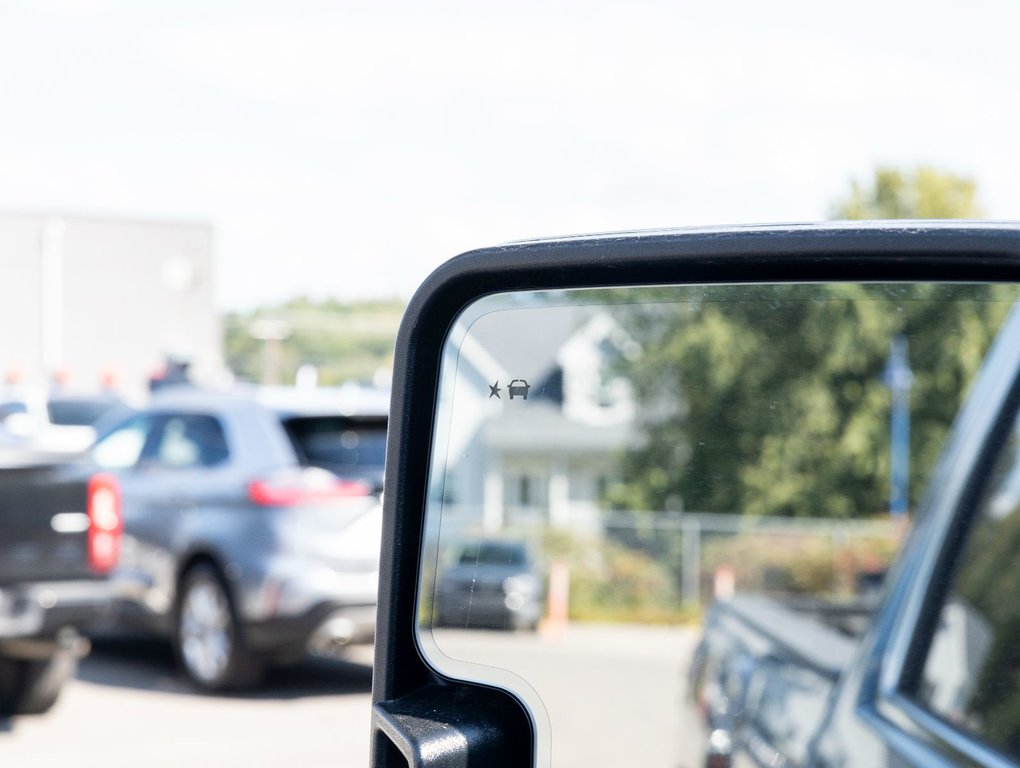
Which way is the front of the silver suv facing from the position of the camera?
facing away from the viewer and to the left of the viewer

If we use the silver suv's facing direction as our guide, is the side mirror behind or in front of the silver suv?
behind

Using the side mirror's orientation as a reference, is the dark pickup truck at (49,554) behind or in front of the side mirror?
behind

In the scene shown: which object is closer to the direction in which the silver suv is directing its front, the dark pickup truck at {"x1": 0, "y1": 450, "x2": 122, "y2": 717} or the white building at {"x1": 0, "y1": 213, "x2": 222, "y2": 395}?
the white building

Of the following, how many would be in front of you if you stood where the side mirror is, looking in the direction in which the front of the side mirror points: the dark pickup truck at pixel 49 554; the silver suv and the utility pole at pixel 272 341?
0

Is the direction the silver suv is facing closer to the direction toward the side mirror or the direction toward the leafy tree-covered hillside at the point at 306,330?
the leafy tree-covered hillside

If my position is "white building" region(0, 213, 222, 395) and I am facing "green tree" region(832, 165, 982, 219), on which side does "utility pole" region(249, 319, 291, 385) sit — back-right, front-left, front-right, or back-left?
front-left

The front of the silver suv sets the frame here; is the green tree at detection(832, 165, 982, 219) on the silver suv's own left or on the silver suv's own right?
on the silver suv's own right

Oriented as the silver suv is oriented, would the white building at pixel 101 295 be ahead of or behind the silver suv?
ahead

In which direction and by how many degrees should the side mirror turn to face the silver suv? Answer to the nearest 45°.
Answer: approximately 135° to its right

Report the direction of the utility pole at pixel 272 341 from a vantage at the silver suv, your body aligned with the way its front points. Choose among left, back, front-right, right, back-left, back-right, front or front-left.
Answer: front-right

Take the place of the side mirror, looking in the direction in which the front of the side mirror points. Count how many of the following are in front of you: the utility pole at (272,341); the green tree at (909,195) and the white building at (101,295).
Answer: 0

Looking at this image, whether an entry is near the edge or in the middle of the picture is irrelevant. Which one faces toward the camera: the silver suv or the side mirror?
the side mirror

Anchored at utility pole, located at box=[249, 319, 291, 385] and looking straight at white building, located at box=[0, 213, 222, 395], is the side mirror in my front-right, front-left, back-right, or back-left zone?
front-left

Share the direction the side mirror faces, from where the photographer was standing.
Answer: facing the viewer

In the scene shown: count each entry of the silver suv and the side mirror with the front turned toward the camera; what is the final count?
1
